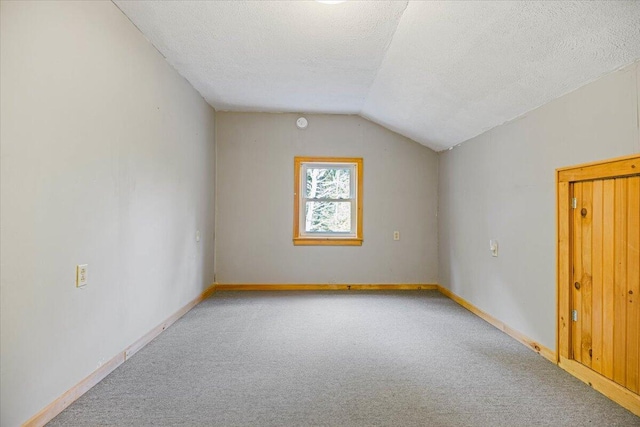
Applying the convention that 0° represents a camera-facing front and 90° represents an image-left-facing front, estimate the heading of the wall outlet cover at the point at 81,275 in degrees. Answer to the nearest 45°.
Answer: approximately 315°

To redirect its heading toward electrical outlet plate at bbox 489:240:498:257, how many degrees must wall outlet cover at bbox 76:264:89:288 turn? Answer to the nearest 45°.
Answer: approximately 45° to its left

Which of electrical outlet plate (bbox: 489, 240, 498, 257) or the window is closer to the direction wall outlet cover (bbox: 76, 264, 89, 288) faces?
the electrical outlet plate

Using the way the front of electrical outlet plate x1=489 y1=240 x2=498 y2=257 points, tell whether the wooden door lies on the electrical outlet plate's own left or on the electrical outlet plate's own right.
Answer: on the electrical outlet plate's own left

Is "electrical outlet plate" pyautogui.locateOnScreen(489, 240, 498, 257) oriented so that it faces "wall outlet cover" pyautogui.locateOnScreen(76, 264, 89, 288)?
yes

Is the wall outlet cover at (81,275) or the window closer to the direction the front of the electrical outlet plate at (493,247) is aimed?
the wall outlet cover

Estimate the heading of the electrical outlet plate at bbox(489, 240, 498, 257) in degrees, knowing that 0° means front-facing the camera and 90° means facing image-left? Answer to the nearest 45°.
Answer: approximately 45°

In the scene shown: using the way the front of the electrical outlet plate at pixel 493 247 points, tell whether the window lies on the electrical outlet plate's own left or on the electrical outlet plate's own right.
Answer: on the electrical outlet plate's own right
